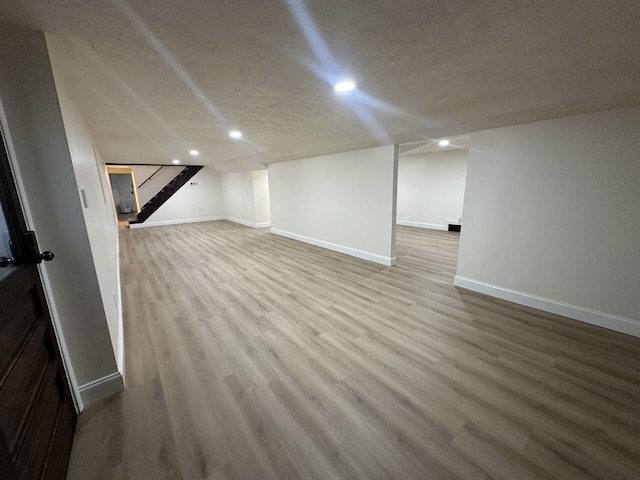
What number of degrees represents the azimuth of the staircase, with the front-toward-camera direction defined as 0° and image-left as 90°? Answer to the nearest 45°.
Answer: approximately 90°

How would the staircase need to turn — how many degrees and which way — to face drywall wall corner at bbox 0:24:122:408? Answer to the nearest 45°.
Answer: approximately 90° to its left

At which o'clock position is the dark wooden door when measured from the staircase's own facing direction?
The dark wooden door is roughly at 9 o'clock from the staircase.

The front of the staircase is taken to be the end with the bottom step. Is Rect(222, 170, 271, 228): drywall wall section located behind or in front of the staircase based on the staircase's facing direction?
behind

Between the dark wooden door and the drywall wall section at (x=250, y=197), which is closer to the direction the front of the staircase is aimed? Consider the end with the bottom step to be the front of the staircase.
the dark wooden door
